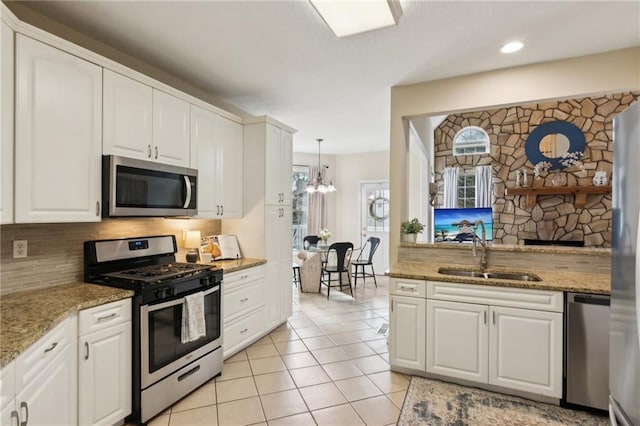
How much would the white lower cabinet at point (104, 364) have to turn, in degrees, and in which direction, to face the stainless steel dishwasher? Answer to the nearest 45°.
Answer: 0° — it already faces it

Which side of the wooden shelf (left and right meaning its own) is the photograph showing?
front

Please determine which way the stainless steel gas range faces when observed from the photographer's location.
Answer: facing the viewer and to the right of the viewer

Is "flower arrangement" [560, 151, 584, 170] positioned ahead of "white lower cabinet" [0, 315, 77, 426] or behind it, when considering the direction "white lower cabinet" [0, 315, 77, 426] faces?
ahead

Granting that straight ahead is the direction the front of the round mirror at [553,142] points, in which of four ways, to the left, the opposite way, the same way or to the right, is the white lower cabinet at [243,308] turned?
to the left

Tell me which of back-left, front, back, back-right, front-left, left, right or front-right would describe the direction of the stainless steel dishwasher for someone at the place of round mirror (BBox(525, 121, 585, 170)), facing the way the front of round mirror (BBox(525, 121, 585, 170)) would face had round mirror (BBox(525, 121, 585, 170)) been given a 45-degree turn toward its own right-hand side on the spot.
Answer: front-left

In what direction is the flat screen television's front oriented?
toward the camera

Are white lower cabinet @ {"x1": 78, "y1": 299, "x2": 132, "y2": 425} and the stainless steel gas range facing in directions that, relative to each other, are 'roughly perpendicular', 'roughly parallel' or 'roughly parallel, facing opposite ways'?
roughly parallel

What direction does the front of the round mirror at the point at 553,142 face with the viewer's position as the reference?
facing the viewer

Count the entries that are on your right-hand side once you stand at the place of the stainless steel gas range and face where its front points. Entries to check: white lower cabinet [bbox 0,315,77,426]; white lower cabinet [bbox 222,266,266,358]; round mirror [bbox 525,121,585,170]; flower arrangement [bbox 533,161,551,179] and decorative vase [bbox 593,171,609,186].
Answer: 1

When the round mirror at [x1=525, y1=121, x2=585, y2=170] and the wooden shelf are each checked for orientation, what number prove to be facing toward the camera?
2

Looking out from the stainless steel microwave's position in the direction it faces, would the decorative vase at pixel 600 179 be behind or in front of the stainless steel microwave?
in front

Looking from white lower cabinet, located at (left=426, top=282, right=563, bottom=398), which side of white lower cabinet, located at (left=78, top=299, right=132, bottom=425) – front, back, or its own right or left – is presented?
front

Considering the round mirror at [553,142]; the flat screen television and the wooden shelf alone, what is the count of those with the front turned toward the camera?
3

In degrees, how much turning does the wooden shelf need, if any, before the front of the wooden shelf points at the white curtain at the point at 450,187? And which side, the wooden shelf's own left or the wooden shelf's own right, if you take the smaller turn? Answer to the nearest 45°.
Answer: approximately 90° to the wooden shelf's own right

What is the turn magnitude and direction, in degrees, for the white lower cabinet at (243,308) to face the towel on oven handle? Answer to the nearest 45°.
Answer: approximately 90° to its right
